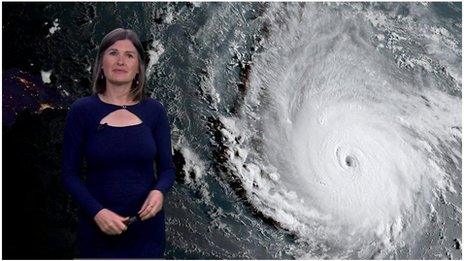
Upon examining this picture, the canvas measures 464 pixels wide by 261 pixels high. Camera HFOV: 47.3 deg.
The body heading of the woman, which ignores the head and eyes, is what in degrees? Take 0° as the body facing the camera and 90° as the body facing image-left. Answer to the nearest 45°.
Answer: approximately 0°
